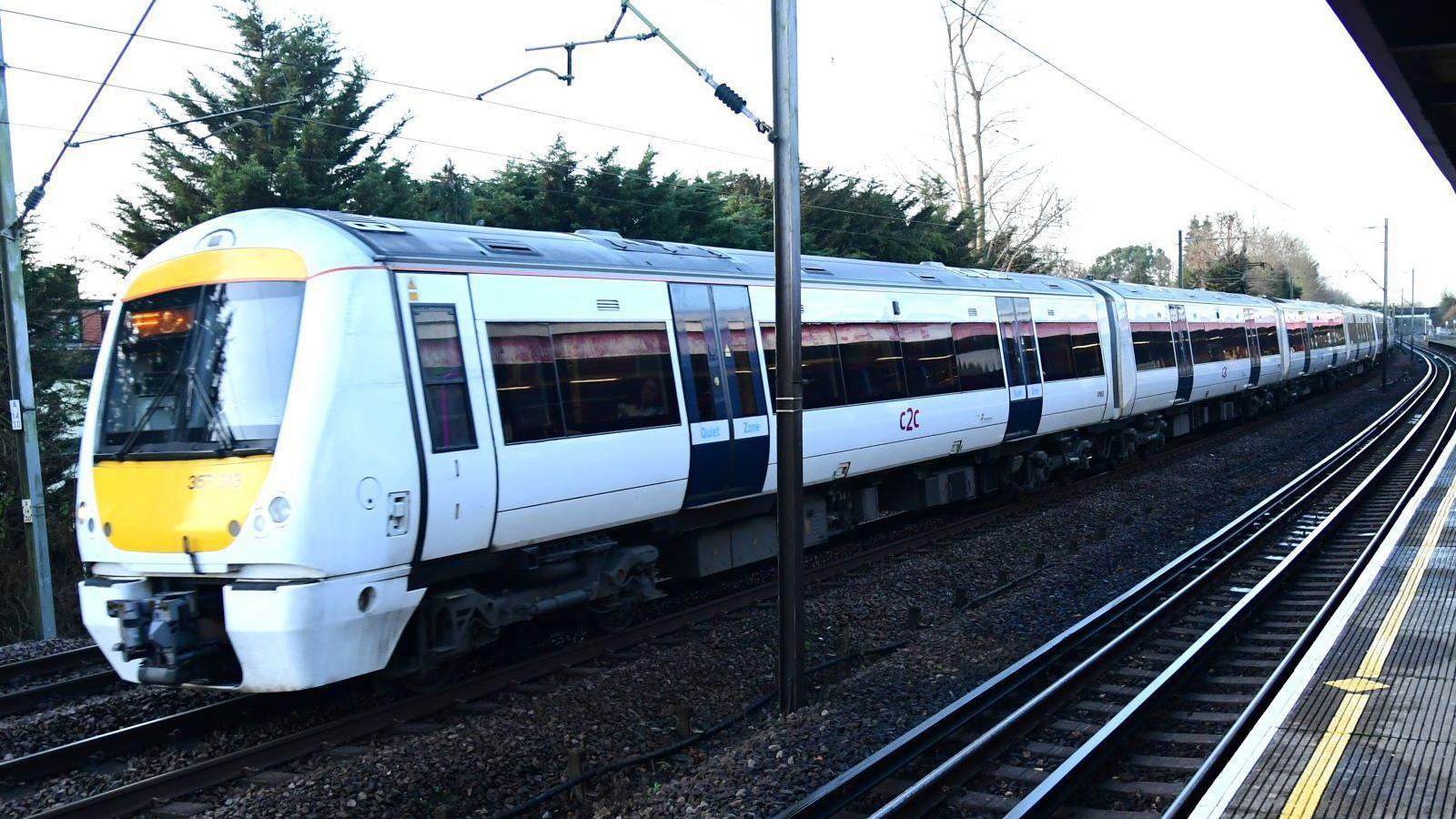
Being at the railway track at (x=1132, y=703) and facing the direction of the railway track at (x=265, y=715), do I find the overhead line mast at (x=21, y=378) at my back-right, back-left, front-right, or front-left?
front-right

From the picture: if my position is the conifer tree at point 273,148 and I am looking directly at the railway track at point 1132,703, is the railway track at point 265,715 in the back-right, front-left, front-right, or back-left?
front-right

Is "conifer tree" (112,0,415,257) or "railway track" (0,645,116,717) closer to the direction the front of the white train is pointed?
the railway track

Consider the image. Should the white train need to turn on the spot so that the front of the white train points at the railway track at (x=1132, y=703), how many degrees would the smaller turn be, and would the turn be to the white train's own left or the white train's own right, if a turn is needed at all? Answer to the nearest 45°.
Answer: approximately 135° to the white train's own left
